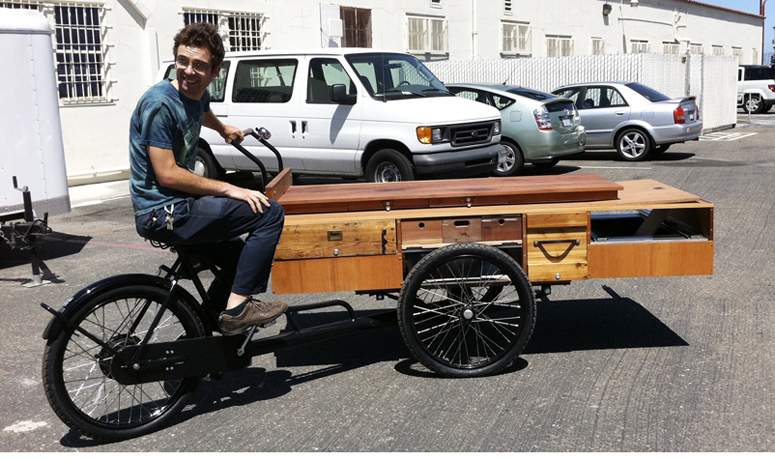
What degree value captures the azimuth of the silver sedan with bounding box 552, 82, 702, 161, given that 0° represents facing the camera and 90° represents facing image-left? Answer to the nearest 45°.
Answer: approximately 135°

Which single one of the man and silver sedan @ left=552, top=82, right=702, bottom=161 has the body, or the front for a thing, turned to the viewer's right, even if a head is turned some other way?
the man

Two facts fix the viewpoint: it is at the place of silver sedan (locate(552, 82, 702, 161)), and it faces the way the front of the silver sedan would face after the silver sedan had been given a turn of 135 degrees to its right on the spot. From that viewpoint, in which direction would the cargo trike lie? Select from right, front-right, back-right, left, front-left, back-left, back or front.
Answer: right

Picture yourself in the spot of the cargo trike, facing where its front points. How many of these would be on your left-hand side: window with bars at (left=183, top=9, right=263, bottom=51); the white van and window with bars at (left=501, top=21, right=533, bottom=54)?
3

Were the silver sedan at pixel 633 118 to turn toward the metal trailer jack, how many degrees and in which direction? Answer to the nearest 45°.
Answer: approximately 90° to its left

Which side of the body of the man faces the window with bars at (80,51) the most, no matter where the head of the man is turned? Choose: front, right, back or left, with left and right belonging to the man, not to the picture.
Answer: left

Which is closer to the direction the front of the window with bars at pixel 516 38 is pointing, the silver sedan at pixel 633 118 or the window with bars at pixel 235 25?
the silver sedan

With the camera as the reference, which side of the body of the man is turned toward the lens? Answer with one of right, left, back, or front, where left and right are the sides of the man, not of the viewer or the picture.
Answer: right

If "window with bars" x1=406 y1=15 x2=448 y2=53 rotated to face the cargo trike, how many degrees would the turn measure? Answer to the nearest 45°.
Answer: approximately 45° to its right

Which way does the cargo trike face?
to the viewer's right

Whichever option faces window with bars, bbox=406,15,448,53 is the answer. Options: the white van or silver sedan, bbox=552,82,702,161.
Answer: the silver sedan
